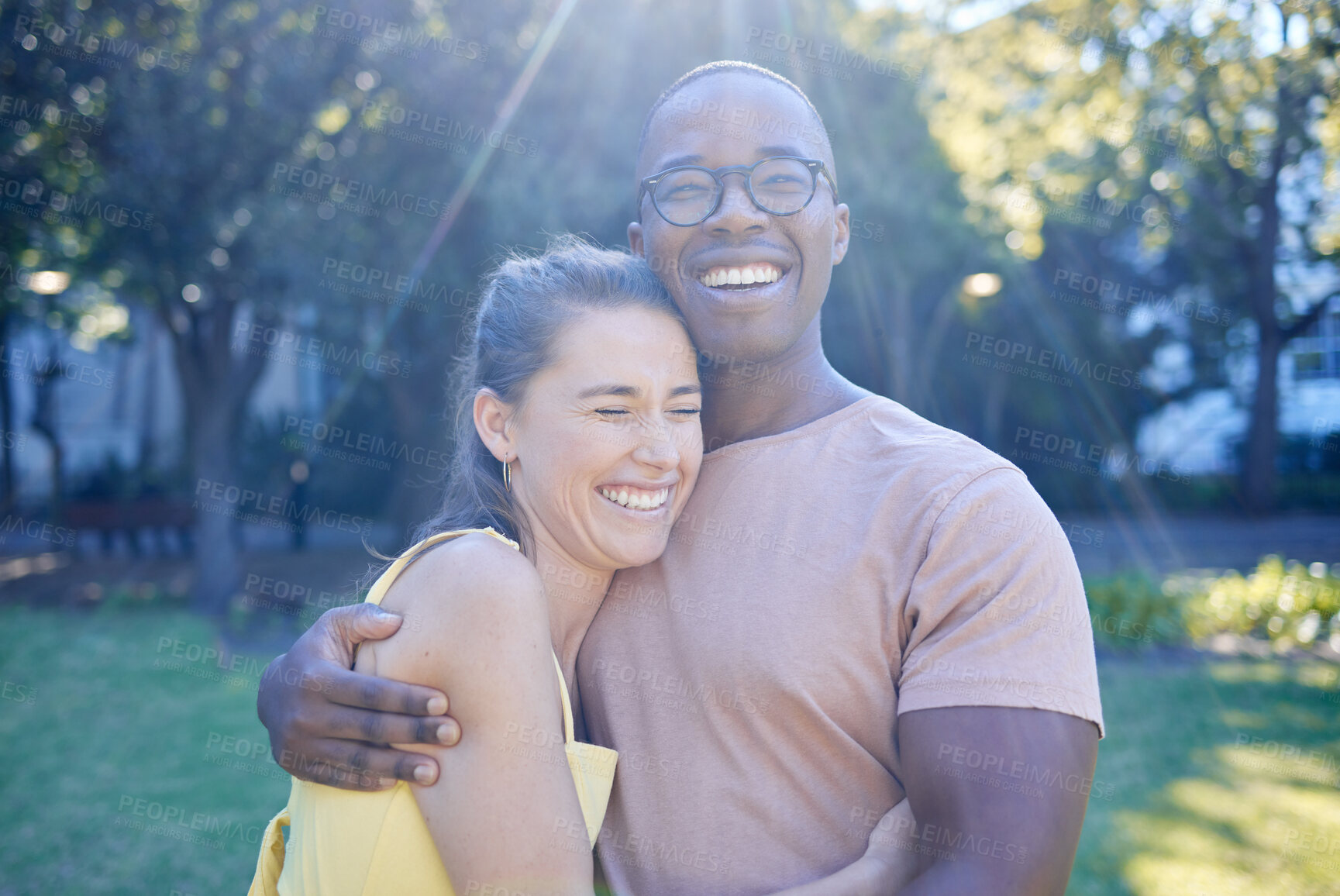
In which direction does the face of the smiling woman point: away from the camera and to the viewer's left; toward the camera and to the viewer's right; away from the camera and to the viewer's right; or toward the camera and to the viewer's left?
toward the camera and to the viewer's right

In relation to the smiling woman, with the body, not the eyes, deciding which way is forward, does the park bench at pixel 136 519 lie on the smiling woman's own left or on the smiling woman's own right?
on the smiling woman's own left

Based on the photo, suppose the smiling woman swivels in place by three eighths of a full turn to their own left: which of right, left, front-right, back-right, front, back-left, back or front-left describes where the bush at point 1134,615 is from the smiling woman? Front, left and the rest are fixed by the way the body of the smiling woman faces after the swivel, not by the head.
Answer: right

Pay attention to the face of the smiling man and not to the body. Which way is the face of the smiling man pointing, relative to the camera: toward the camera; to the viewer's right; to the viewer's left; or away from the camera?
toward the camera

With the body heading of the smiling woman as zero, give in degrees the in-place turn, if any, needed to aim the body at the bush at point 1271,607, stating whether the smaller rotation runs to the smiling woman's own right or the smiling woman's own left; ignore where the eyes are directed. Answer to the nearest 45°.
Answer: approximately 45° to the smiling woman's own left

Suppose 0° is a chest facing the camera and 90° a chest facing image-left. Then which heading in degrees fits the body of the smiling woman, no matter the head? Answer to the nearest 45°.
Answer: approximately 270°

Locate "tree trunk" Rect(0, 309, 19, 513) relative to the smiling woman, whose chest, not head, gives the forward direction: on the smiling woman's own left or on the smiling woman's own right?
on the smiling woman's own left
